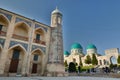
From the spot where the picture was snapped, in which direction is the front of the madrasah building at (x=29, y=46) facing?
facing the viewer and to the right of the viewer
